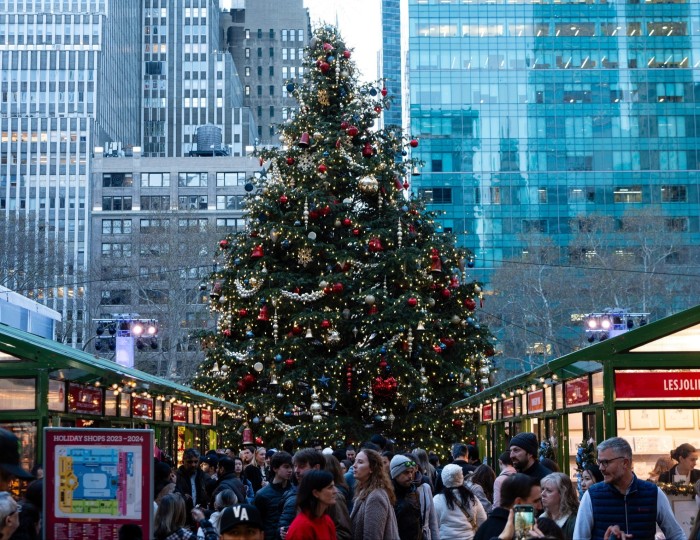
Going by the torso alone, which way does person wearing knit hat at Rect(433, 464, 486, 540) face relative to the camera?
away from the camera

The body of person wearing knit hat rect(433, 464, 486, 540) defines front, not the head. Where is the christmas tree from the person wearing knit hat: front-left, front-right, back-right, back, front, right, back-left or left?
front

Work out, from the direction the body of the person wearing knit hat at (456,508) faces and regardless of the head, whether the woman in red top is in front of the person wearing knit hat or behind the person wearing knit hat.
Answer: behind

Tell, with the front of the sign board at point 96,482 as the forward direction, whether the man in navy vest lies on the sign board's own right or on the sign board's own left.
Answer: on the sign board's own left

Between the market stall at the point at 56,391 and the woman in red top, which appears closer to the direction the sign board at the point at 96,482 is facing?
the woman in red top

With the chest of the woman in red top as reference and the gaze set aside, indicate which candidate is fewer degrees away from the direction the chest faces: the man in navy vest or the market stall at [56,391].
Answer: the man in navy vest

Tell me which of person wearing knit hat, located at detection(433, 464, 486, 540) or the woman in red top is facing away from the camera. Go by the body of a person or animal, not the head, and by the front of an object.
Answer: the person wearing knit hat

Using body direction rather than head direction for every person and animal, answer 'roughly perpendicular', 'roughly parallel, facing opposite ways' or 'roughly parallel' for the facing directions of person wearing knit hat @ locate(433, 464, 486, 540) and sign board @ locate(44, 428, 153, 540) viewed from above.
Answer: roughly parallel, facing opposite ways

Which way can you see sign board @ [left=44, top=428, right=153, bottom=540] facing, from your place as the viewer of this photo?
facing the viewer
